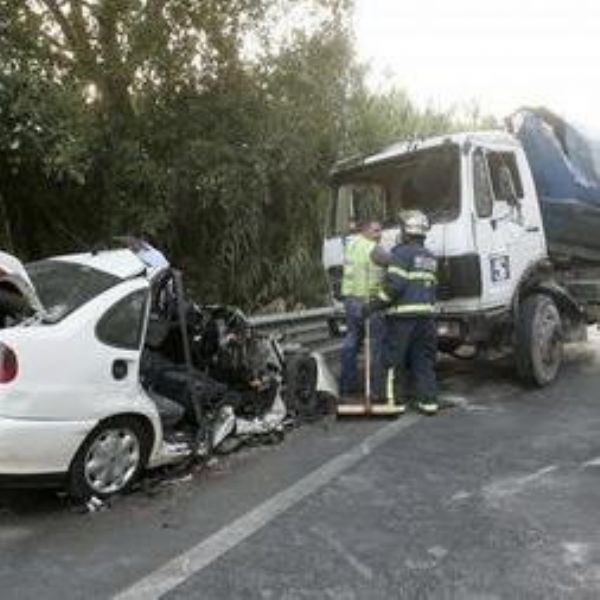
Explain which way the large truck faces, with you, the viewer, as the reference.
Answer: facing the viewer and to the left of the viewer

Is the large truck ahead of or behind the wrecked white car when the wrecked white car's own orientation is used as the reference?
ahead

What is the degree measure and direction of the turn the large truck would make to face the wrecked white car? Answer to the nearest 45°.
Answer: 0° — it already faces it

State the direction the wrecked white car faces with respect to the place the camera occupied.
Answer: facing away from the viewer and to the right of the viewer

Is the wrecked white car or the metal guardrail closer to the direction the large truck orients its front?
the wrecked white car

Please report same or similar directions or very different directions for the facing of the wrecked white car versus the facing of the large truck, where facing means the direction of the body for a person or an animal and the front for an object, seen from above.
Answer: very different directions

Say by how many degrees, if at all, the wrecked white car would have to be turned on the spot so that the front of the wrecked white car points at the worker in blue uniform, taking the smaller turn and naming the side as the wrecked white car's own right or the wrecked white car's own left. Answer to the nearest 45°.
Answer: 0° — it already faces them

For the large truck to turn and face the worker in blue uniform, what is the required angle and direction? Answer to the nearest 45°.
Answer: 0° — it already faces them

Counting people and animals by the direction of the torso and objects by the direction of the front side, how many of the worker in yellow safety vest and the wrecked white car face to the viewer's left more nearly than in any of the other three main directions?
0
